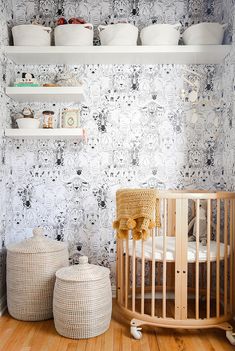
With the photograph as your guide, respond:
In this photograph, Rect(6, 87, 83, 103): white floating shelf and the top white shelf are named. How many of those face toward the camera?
2

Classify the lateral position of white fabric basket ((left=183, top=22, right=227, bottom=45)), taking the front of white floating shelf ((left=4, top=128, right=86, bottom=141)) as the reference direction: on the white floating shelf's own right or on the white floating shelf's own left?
on the white floating shelf's own left

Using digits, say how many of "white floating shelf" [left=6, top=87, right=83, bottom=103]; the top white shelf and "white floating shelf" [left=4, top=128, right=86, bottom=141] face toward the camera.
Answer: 3

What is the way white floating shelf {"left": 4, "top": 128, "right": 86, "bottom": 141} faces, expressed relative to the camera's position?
facing the viewer

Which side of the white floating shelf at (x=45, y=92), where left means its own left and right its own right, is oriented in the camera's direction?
front

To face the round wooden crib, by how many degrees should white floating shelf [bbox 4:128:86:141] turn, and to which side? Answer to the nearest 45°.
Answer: approximately 45° to its left

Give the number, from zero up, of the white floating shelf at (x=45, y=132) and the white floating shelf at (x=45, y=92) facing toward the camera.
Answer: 2
